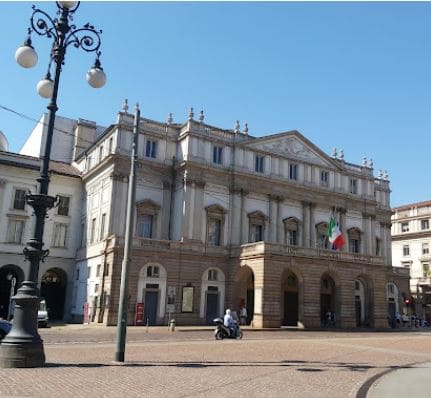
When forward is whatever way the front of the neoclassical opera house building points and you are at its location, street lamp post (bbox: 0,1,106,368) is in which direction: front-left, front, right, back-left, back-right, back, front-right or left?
front-right

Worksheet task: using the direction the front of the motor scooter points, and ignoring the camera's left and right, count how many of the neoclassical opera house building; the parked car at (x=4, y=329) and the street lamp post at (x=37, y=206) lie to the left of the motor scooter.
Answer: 1

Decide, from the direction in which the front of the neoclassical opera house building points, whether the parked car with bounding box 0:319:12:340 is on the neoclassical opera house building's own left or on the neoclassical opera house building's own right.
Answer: on the neoclassical opera house building's own right

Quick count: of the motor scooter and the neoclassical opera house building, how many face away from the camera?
0
